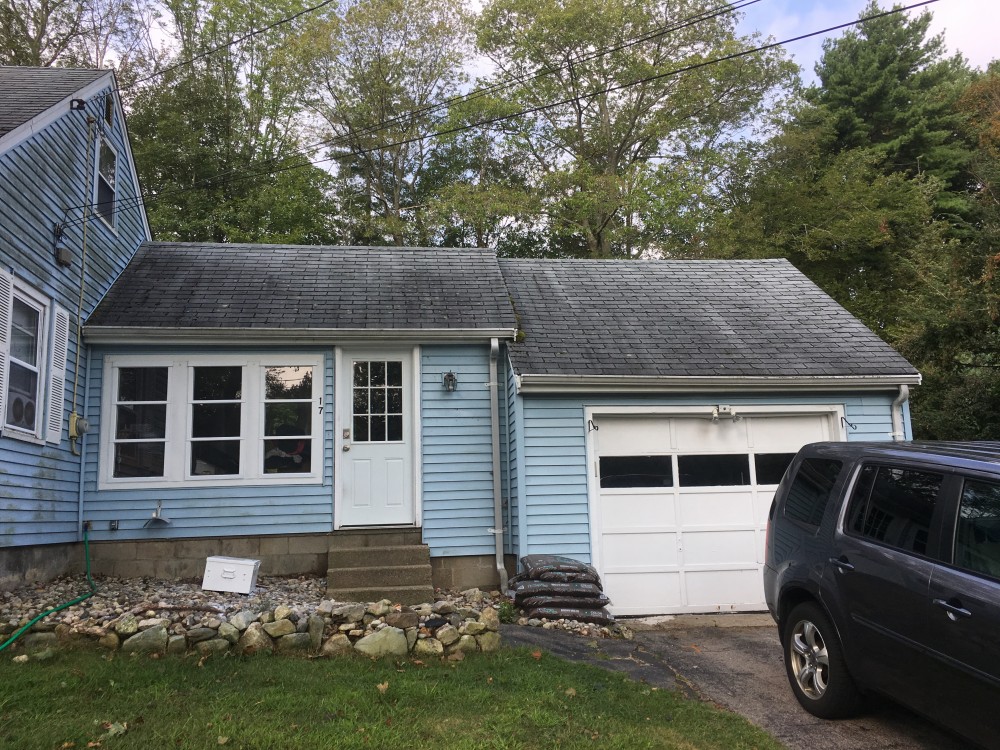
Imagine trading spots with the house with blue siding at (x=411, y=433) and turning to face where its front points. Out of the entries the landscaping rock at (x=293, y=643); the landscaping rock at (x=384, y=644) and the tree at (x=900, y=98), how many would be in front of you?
2

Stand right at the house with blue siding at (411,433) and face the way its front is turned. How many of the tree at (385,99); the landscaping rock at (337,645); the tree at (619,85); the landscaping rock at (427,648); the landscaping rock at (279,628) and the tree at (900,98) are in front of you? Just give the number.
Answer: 3

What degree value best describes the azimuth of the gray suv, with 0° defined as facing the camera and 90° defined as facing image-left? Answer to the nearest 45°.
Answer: approximately 315°

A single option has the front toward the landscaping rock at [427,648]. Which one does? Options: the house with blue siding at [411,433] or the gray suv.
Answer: the house with blue siding

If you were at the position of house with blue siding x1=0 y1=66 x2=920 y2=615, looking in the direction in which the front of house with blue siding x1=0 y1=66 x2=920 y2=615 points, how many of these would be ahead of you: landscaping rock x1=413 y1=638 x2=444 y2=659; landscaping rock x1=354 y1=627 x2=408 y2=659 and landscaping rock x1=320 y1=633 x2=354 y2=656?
3

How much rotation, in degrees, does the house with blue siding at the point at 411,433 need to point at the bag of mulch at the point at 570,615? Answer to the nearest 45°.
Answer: approximately 45° to its left

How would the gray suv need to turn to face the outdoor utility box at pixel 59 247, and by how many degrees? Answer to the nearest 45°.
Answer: approximately 135° to its right

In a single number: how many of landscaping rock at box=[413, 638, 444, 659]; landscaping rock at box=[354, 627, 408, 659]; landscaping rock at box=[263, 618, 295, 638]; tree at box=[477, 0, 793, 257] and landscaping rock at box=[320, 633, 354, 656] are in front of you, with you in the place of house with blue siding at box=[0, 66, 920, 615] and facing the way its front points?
4

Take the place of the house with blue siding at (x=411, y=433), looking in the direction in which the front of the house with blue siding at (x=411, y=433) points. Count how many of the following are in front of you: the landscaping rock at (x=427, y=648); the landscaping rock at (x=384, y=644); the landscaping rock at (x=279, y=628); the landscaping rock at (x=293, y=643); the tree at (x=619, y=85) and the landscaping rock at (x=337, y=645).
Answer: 5

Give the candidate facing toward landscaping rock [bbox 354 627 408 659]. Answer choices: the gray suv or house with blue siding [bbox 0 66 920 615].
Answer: the house with blue siding

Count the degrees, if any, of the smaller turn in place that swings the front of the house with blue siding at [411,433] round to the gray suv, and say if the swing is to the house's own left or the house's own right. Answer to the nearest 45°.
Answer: approximately 45° to the house's own left

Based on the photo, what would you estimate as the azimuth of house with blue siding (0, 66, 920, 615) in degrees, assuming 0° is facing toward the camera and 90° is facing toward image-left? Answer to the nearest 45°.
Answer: approximately 0°

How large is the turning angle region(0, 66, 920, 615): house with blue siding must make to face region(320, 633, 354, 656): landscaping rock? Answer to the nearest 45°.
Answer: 0° — it already faces it
